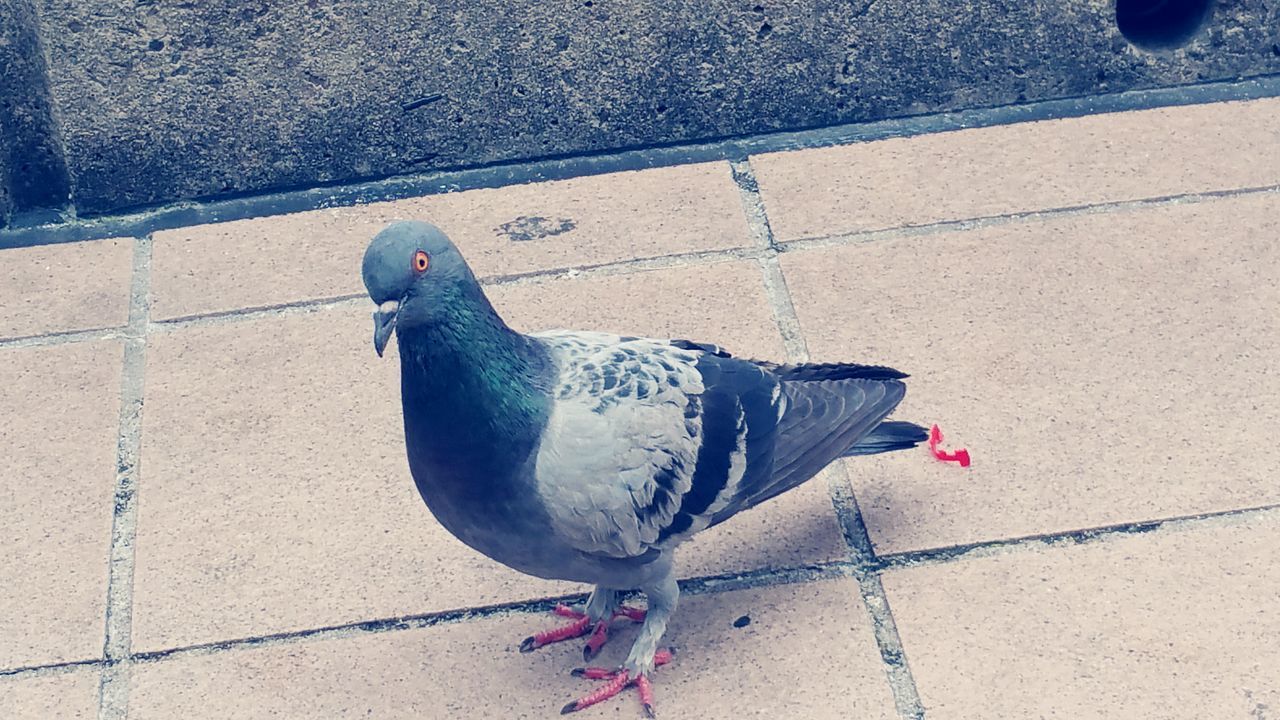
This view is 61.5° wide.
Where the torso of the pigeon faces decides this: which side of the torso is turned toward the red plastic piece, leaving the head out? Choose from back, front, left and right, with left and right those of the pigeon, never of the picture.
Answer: back

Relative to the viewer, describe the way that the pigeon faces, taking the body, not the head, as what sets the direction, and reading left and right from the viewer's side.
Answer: facing the viewer and to the left of the viewer
